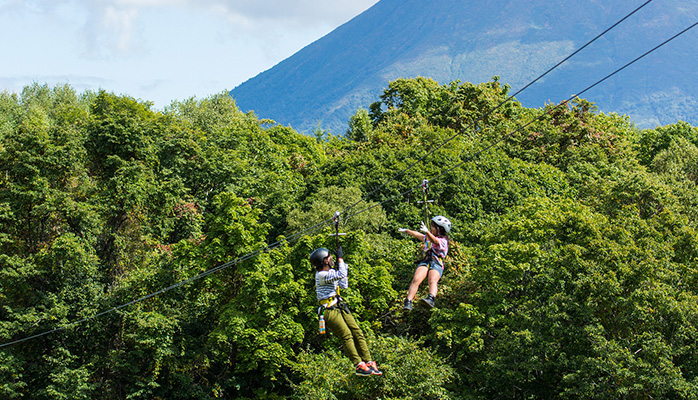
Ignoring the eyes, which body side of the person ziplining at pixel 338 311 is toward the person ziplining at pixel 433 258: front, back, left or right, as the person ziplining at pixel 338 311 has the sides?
front

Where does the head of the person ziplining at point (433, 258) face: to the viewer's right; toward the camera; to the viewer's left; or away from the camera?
to the viewer's left

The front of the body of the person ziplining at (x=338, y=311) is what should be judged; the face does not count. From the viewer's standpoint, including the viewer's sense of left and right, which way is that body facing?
facing to the right of the viewer
